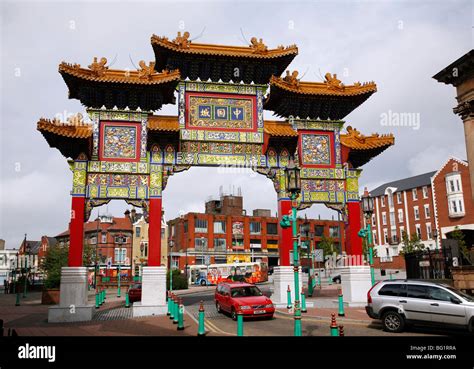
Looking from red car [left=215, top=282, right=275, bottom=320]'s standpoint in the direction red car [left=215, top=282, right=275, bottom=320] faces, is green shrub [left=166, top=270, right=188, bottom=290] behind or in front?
behind

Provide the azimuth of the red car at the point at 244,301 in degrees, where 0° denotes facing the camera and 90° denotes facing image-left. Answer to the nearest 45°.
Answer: approximately 315°
